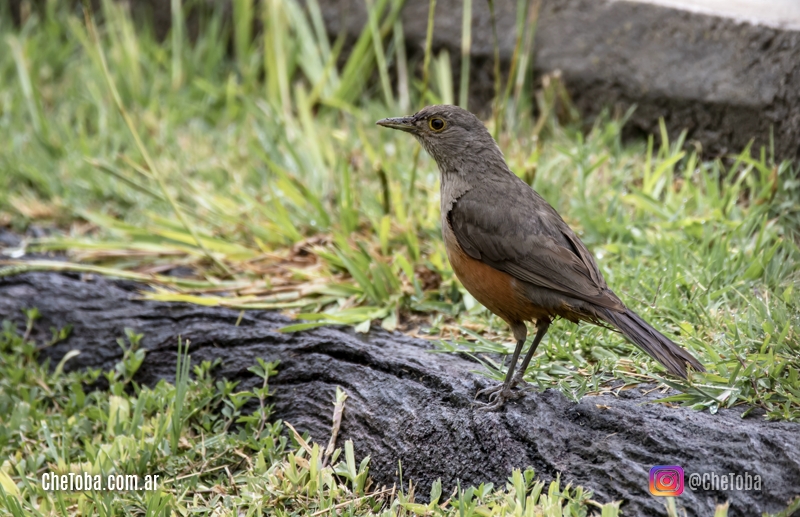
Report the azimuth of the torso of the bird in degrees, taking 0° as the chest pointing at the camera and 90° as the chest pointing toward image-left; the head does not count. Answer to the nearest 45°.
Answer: approximately 90°

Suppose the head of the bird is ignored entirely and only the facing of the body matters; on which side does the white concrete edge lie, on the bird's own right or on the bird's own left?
on the bird's own right

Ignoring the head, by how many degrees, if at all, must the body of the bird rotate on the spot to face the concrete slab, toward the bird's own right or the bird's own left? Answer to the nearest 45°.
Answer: approximately 90° to the bird's own right
